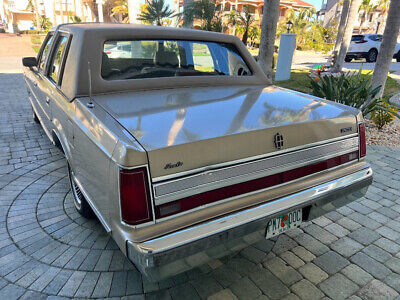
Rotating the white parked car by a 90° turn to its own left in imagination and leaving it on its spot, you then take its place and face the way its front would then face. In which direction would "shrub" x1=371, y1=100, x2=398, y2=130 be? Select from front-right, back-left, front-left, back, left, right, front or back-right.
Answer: back-left
